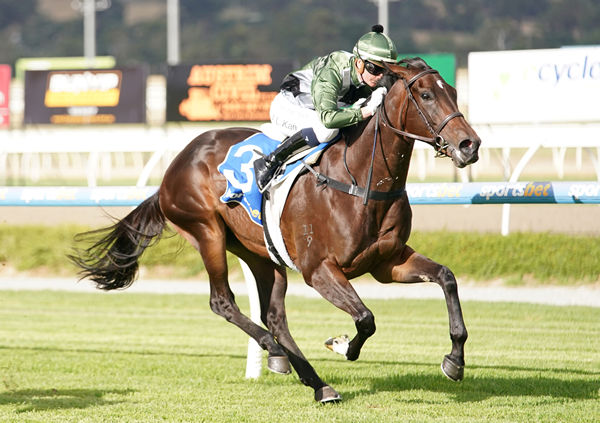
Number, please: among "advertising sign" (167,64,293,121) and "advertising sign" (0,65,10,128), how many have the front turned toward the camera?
2

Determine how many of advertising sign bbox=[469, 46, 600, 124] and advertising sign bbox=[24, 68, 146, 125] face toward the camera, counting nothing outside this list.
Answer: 2

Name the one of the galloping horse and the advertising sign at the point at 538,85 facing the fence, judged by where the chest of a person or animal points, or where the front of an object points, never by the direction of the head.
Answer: the advertising sign

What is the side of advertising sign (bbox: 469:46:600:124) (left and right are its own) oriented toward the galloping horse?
front

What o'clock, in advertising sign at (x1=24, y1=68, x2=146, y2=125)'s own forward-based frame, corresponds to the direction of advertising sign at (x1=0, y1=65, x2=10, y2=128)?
advertising sign at (x1=0, y1=65, x2=10, y2=128) is roughly at 4 o'clock from advertising sign at (x1=24, y1=68, x2=146, y2=125).

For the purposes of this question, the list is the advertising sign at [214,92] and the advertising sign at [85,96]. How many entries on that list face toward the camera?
2

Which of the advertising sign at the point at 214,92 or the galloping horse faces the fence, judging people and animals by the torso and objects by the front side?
the advertising sign

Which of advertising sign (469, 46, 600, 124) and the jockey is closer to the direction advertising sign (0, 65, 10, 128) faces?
the jockey

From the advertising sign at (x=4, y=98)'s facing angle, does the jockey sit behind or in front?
in front

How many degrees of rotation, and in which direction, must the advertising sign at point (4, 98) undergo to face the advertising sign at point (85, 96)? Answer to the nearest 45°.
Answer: approximately 45° to its left
